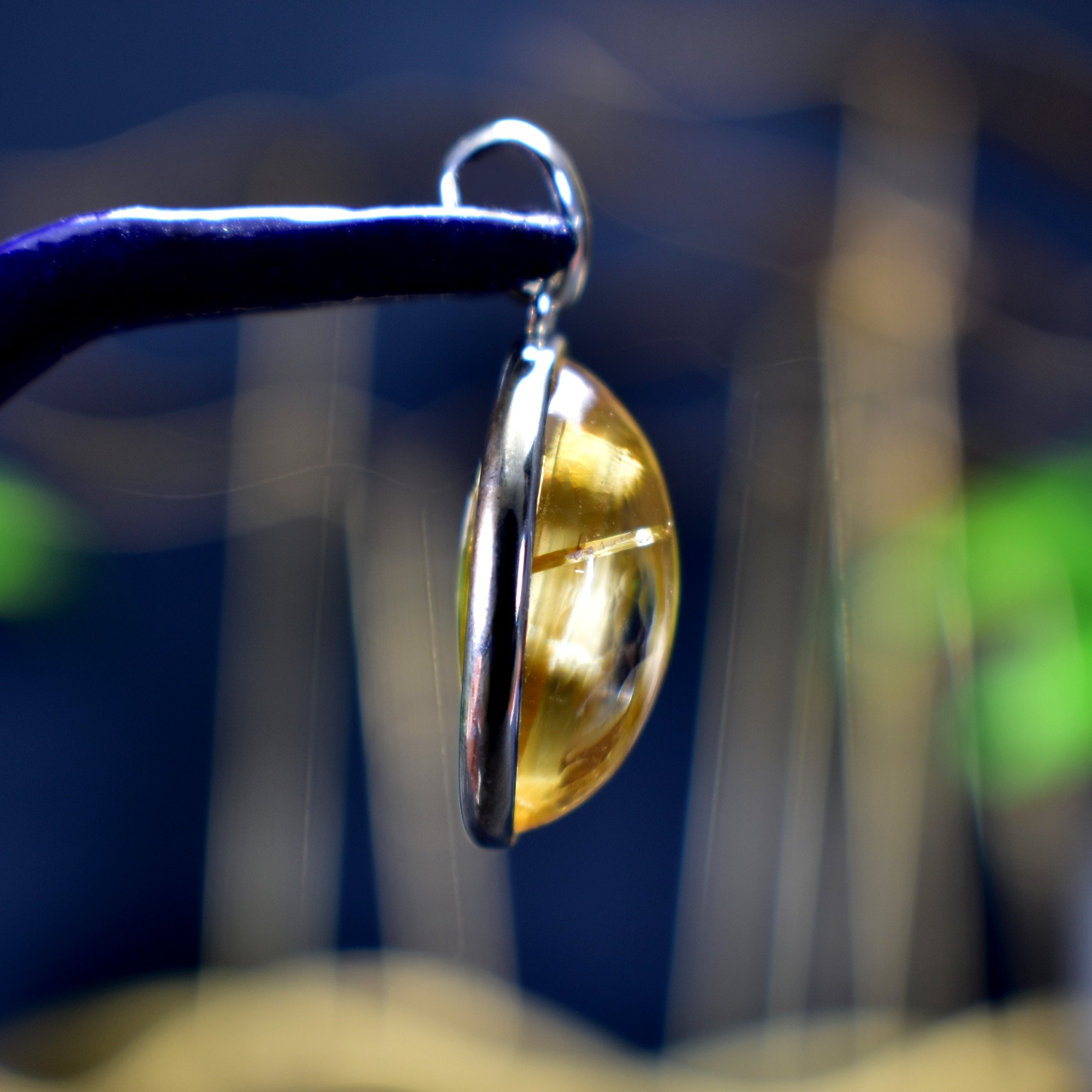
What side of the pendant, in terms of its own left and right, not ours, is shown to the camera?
right
